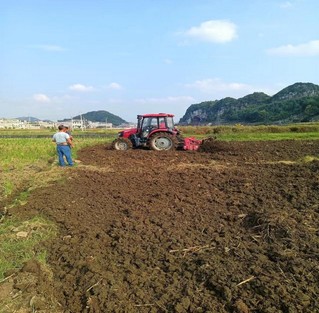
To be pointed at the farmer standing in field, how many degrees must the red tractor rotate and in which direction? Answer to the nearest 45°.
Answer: approximately 45° to its left

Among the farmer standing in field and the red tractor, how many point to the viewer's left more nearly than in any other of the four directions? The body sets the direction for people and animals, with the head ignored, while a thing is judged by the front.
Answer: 1

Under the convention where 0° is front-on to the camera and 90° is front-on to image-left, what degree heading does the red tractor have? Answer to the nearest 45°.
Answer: approximately 90°

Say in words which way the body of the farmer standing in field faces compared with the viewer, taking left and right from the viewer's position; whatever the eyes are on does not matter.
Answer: facing away from the viewer and to the right of the viewer
